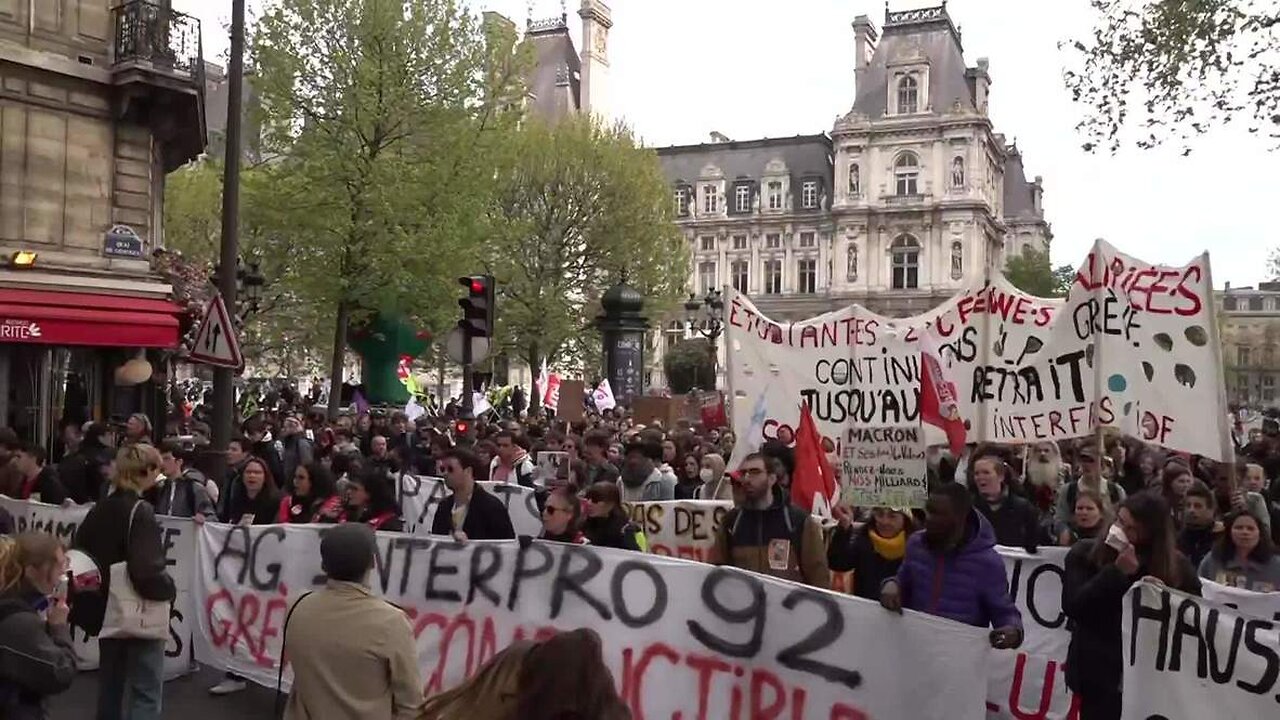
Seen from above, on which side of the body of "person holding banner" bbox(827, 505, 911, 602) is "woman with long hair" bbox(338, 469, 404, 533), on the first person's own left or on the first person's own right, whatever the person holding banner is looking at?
on the first person's own right

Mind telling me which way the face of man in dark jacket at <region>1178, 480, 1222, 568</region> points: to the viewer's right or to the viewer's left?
to the viewer's left

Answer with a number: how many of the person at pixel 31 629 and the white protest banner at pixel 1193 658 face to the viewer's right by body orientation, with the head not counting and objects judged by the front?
1

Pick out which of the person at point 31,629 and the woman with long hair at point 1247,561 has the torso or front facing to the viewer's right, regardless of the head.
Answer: the person

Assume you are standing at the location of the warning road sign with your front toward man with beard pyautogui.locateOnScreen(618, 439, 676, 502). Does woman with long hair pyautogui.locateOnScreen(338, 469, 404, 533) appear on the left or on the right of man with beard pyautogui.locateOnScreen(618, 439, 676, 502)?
right

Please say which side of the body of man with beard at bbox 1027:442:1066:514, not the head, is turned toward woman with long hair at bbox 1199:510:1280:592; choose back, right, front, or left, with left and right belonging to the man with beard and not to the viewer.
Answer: front

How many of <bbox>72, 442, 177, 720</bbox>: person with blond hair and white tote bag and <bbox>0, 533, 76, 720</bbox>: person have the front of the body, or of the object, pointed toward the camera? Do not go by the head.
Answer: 0

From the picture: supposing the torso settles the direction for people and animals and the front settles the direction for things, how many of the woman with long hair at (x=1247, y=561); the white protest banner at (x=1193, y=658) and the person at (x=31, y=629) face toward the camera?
2

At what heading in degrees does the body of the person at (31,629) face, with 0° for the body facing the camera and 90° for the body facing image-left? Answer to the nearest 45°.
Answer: approximately 270°

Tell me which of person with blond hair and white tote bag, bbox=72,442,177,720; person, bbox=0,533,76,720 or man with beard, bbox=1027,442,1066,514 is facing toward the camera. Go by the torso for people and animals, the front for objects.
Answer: the man with beard

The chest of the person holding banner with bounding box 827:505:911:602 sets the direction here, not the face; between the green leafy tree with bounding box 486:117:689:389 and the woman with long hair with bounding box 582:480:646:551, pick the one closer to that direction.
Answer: the woman with long hair

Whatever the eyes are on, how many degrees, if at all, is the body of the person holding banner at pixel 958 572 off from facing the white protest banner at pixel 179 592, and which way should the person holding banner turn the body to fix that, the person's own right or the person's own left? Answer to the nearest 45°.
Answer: approximately 45° to the person's own right
